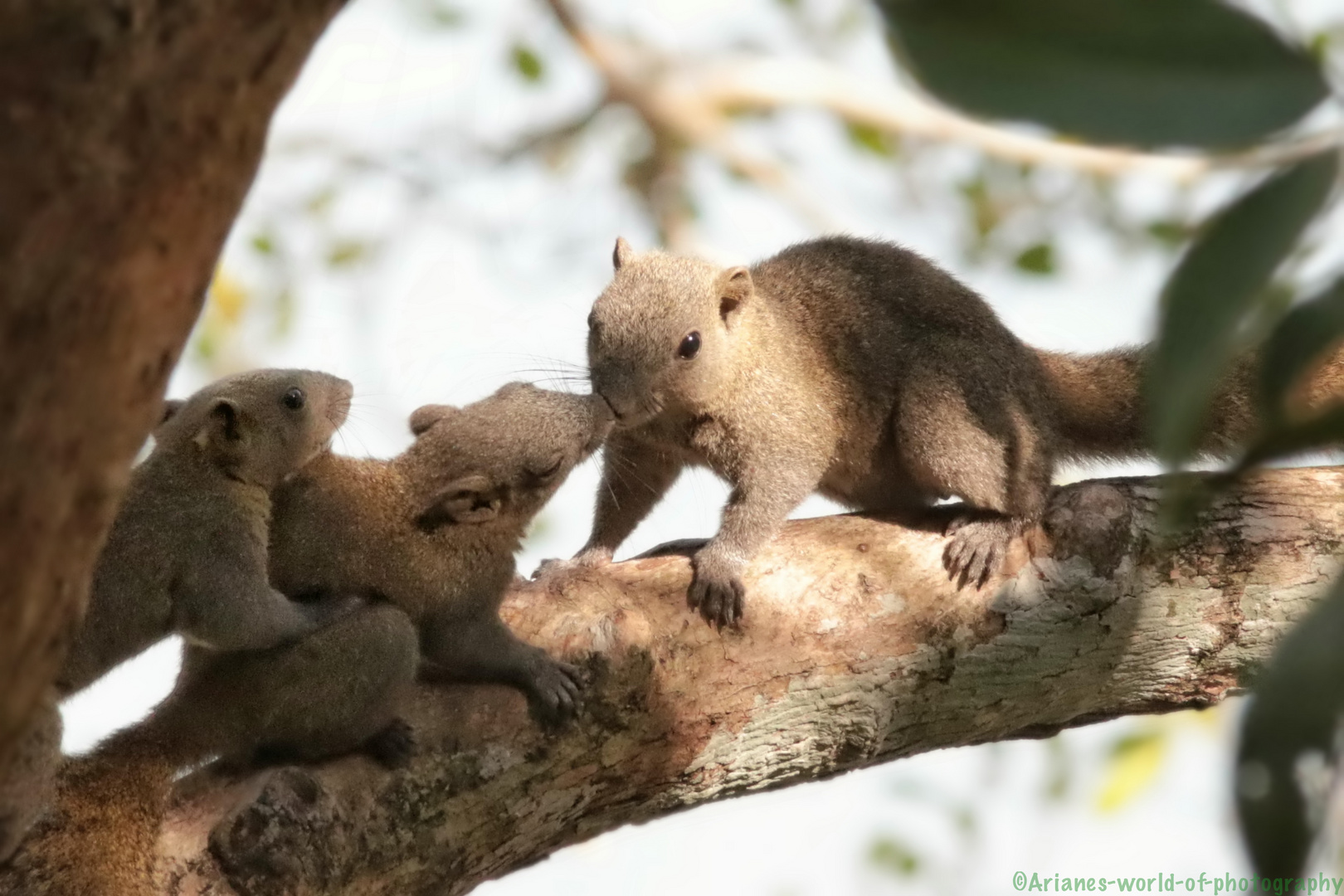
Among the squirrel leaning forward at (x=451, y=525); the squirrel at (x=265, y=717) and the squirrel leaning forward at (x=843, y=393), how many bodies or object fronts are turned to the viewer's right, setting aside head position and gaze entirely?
2

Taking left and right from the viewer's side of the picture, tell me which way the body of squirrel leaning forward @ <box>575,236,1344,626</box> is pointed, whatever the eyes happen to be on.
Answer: facing the viewer and to the left of the viewer

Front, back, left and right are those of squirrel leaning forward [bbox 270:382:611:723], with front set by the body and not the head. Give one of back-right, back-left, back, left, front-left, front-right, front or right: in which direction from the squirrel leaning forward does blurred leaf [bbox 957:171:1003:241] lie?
front-left

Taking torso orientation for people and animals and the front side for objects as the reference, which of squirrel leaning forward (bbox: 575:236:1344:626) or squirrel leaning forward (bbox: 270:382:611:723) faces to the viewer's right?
squirrel leaning forward (bbox: 270:382:611:723)

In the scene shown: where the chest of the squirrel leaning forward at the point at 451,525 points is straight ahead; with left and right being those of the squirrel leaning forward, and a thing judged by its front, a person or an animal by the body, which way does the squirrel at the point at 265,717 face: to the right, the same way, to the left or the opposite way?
the same way

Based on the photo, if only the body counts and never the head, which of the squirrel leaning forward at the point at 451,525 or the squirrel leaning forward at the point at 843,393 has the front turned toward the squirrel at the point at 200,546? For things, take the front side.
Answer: the squirrel leaning forward at the point at 843,393

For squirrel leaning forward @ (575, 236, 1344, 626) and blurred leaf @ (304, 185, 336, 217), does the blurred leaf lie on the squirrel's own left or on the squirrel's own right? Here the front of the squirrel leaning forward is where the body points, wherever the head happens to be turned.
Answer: on the squirrel's own right

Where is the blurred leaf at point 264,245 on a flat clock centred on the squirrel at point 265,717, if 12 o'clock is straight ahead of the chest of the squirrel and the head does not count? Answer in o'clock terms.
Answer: The blurred leaf is roughly at 9 o'clock from the squirrel.

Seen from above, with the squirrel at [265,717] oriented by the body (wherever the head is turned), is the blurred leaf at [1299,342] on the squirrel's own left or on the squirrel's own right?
on the squirrel's own right

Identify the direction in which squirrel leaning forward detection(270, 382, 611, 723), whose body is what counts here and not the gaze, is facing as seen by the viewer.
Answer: to the viewer's right
